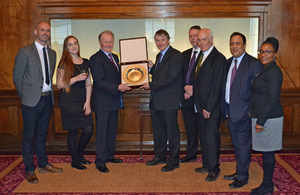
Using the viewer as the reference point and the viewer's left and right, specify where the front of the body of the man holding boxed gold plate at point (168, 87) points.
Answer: facing the viewer and to the left of the viewer

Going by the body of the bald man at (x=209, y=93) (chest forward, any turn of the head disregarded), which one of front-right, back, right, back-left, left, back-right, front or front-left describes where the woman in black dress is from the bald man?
front-right

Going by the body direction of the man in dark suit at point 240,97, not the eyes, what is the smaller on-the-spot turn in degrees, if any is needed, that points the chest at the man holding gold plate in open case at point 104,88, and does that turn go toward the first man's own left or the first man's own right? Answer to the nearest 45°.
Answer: approximately 45° to the first man's own right

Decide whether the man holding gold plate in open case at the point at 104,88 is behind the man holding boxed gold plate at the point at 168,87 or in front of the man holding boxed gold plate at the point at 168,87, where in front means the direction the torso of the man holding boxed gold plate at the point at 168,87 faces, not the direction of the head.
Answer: in front

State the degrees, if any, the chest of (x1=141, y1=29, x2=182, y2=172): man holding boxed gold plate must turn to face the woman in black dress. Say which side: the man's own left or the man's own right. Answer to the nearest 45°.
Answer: approximately 45° to the man's own right

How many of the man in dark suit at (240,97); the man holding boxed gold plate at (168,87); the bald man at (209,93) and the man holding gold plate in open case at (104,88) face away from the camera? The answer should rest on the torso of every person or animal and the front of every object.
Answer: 0

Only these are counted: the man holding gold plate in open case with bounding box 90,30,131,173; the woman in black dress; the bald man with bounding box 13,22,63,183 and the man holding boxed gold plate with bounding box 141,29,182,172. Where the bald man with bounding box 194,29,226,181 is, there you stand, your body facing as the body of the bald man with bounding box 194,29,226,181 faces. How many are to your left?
0

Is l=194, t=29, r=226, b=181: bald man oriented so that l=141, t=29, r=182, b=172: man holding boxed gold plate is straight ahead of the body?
no

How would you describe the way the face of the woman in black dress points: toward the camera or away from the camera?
toward the camera

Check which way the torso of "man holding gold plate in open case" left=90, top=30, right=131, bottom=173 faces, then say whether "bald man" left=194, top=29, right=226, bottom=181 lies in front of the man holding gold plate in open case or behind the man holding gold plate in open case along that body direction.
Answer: in front

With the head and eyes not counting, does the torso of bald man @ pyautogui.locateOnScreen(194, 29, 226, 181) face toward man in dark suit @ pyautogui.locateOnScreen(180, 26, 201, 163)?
no

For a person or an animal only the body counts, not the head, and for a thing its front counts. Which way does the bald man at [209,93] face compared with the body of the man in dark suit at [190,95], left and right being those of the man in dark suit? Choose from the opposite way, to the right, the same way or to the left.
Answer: the same way

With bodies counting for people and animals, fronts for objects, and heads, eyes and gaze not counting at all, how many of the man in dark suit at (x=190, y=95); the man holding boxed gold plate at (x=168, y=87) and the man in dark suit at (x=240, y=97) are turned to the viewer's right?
0

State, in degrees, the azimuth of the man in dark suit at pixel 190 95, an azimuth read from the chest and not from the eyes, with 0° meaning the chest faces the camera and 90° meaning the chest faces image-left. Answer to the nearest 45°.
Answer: approximately 45°

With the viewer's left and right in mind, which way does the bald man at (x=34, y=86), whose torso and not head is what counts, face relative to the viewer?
facing the viewer and to the right of the viewer
